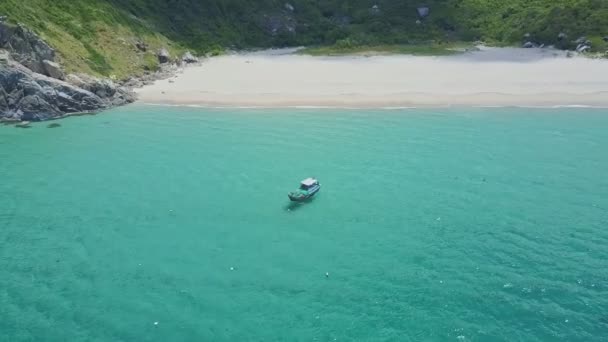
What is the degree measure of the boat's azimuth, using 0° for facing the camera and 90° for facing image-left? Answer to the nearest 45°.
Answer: approximately 45°
